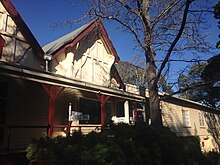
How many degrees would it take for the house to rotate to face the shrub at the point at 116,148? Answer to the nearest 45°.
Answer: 0° — it already faces it

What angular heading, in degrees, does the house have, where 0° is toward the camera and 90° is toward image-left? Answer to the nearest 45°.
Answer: approximately 315°
